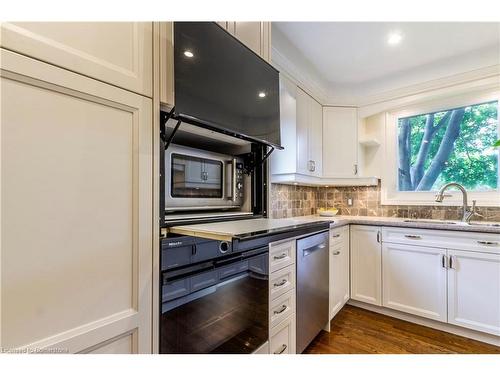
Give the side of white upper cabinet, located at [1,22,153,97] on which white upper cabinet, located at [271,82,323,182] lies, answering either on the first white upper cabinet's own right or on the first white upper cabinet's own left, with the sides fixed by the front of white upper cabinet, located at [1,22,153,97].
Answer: on the first white upper cabinet's own left

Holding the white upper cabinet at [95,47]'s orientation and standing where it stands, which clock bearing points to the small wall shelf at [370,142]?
The small wall shelf is roughly at 10 o'clock from the white upper cabinet.

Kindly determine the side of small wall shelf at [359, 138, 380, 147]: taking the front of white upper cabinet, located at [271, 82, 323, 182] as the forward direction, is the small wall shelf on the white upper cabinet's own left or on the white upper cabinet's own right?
on the white upper cabinet's own left
